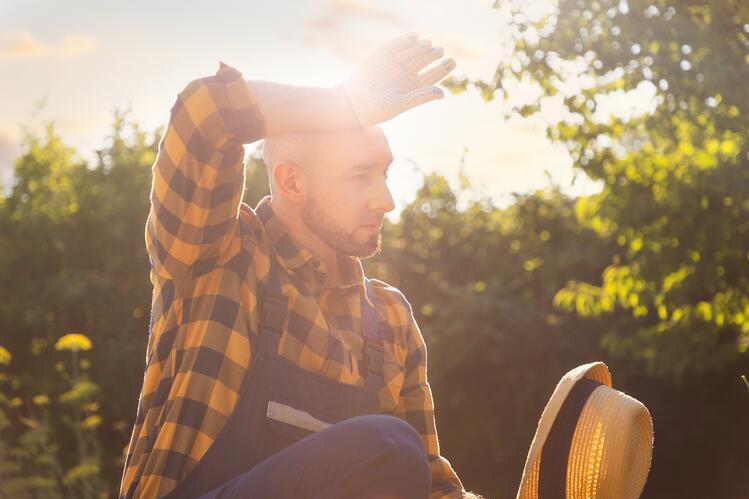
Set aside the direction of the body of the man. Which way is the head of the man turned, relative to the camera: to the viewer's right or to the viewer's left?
to the viewer's right

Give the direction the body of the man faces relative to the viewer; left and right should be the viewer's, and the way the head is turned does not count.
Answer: facing the viewer and to the right of the viewer
